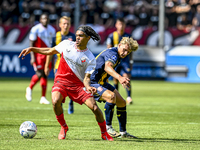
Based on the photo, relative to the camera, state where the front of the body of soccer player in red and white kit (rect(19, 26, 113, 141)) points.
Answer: toward the camera

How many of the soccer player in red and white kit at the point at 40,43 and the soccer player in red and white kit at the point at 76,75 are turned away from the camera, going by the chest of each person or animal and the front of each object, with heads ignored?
0

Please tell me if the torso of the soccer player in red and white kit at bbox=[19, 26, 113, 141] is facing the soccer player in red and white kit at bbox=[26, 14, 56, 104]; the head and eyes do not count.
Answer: no

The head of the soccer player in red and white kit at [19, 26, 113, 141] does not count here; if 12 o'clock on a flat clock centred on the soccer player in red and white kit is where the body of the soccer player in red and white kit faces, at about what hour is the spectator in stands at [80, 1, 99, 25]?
The spectator in stands is roughly at 6 o'clock from the soccer player in red and white kit.

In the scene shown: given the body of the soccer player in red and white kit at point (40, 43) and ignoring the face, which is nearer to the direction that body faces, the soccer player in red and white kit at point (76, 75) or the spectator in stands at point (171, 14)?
the soccer player in red and white kit

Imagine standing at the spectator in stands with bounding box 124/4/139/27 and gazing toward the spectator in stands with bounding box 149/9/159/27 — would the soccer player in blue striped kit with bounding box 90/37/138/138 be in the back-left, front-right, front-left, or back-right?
back-right

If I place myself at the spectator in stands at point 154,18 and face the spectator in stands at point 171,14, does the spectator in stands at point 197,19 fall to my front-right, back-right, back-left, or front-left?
front-right

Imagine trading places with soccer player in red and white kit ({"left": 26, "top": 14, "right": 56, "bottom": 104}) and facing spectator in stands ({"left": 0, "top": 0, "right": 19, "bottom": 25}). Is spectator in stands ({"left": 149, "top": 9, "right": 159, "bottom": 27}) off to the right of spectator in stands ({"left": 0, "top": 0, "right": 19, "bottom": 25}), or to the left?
right

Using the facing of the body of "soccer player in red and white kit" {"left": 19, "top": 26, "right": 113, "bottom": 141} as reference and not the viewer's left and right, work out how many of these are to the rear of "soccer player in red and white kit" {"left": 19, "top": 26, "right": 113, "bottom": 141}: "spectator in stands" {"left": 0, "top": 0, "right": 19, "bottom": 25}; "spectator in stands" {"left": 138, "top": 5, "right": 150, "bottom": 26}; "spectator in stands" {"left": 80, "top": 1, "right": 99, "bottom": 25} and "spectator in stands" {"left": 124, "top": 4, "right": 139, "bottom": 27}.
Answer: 4

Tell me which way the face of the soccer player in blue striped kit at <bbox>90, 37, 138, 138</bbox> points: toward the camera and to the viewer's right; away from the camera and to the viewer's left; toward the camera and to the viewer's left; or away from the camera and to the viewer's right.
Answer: toward the camera and to the viewer's left

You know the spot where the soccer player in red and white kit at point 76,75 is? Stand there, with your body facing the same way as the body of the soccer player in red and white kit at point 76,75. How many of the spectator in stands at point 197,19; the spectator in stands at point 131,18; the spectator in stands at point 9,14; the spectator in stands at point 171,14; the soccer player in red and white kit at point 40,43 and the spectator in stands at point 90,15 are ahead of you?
0

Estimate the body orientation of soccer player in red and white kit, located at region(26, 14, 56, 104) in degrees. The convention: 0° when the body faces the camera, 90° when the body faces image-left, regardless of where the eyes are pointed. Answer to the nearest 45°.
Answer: approximately 315°

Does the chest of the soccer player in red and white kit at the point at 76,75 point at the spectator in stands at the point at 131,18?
no

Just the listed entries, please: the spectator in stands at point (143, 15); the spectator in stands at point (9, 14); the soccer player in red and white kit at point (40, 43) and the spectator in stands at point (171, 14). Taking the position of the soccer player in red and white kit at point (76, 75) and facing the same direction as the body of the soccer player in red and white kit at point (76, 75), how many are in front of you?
0
